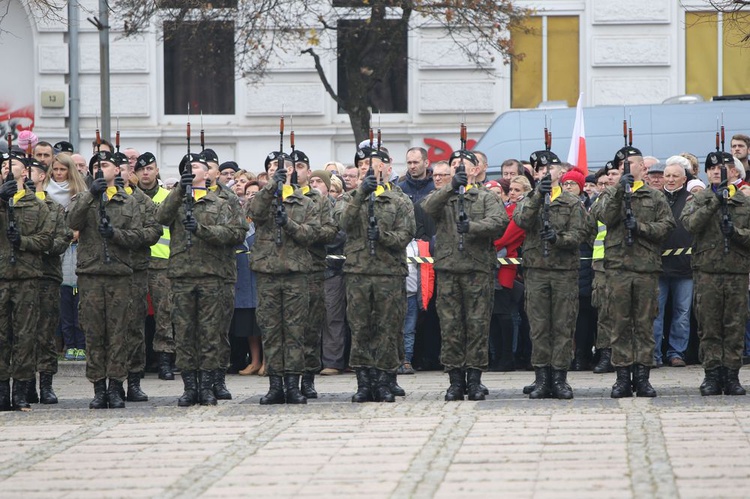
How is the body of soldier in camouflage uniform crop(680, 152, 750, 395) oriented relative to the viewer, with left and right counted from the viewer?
facing the viewer

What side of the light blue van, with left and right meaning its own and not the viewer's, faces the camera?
left

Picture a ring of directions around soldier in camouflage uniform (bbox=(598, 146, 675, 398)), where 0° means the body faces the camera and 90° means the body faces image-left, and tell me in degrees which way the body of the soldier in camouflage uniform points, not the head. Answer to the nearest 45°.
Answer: approximately 0°

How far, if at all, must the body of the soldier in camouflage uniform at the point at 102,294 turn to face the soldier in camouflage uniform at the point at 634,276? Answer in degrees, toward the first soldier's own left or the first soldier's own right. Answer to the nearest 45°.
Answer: approximately 90° to the first soldier's own left

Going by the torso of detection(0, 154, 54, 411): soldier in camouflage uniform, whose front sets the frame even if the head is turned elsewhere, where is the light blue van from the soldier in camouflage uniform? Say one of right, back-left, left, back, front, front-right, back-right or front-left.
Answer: back

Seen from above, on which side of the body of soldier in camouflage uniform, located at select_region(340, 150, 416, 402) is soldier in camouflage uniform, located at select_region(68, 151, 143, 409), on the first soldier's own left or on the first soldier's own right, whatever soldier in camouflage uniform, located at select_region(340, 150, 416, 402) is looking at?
on the first soldier's own right

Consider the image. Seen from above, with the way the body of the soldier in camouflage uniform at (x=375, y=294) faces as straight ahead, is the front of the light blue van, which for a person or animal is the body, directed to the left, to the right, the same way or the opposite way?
to the right

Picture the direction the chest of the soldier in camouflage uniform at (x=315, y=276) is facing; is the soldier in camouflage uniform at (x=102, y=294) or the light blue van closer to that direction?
the soldier in camouflage uniform

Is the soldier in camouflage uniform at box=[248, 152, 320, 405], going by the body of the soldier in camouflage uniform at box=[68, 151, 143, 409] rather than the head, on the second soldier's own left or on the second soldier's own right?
on the second soldier's own left

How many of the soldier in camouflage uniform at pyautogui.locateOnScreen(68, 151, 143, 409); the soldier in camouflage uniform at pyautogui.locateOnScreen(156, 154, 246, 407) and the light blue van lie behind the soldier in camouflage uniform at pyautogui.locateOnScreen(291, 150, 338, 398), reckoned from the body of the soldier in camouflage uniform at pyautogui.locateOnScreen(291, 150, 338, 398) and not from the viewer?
1
